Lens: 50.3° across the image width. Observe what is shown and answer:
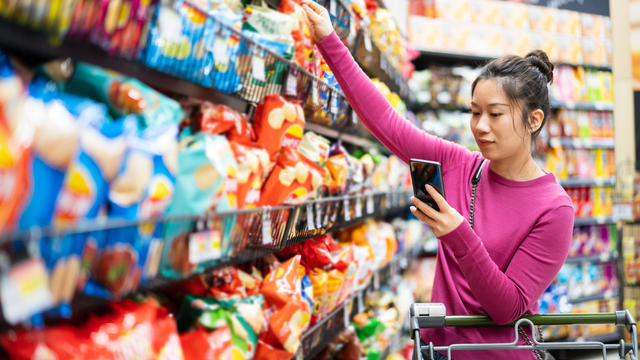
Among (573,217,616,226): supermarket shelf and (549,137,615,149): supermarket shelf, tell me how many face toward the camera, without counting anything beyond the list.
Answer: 2

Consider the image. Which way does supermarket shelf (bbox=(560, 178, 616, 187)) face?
toward the camera

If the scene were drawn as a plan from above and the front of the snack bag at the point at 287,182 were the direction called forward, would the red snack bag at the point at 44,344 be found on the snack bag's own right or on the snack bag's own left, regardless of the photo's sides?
on the snack bag's own right

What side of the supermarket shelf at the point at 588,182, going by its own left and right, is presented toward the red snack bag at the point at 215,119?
front

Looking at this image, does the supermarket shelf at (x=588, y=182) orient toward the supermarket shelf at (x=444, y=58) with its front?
no

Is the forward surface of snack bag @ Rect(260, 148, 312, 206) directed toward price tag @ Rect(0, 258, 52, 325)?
no

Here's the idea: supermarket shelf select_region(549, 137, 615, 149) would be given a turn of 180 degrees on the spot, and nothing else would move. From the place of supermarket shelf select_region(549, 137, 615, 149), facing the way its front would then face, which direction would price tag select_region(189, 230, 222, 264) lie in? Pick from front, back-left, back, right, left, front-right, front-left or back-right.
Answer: back

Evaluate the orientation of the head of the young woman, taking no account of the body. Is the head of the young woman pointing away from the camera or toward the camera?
toward the camera

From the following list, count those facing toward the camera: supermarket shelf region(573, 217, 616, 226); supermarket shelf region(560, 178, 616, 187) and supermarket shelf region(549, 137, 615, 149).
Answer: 3

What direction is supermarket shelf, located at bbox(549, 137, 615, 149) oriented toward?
toward the camera

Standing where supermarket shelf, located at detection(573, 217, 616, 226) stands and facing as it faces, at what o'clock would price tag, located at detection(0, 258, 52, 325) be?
The price tag is roughly at 12 o'clock from the supermarket shelf.

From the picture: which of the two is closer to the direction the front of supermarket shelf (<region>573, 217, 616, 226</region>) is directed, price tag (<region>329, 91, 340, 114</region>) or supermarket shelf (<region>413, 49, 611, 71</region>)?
the price tag

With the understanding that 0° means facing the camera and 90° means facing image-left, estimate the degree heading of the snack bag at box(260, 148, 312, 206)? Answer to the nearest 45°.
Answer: approximately 315°

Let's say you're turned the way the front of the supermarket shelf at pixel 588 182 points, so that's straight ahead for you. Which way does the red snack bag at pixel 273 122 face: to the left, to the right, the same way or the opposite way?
to the left
